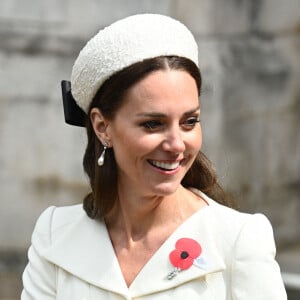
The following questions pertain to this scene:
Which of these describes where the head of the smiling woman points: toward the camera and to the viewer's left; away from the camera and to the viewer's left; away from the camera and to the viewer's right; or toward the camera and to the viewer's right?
toward the camera and to the viewer's right

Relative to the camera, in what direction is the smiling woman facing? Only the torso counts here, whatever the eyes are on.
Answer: toward the camera
